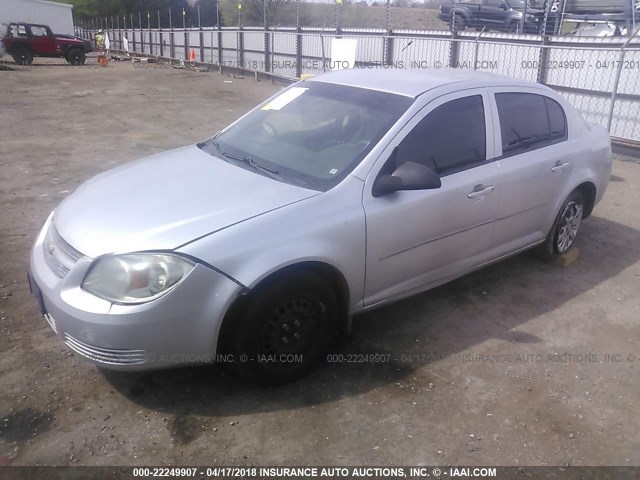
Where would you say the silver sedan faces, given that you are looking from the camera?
facing the viewer and to the left of the viewer

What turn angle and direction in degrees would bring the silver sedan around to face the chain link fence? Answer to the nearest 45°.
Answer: approximately 135° to its right

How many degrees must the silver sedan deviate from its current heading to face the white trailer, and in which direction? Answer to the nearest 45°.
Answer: approximately 90° to its right

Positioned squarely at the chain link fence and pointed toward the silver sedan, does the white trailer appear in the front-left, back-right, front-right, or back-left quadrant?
back-right
